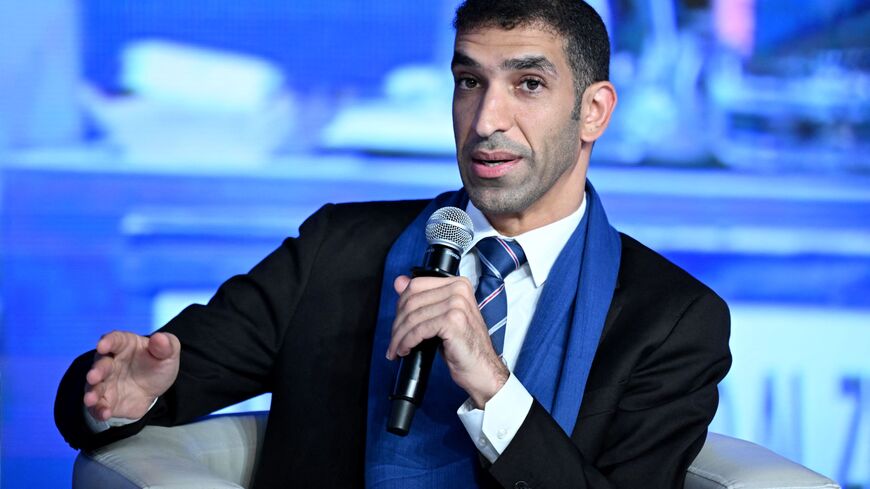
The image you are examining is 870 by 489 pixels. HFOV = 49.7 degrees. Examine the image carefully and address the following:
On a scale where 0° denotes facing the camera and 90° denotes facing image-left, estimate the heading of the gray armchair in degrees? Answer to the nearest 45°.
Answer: approximately 0°
